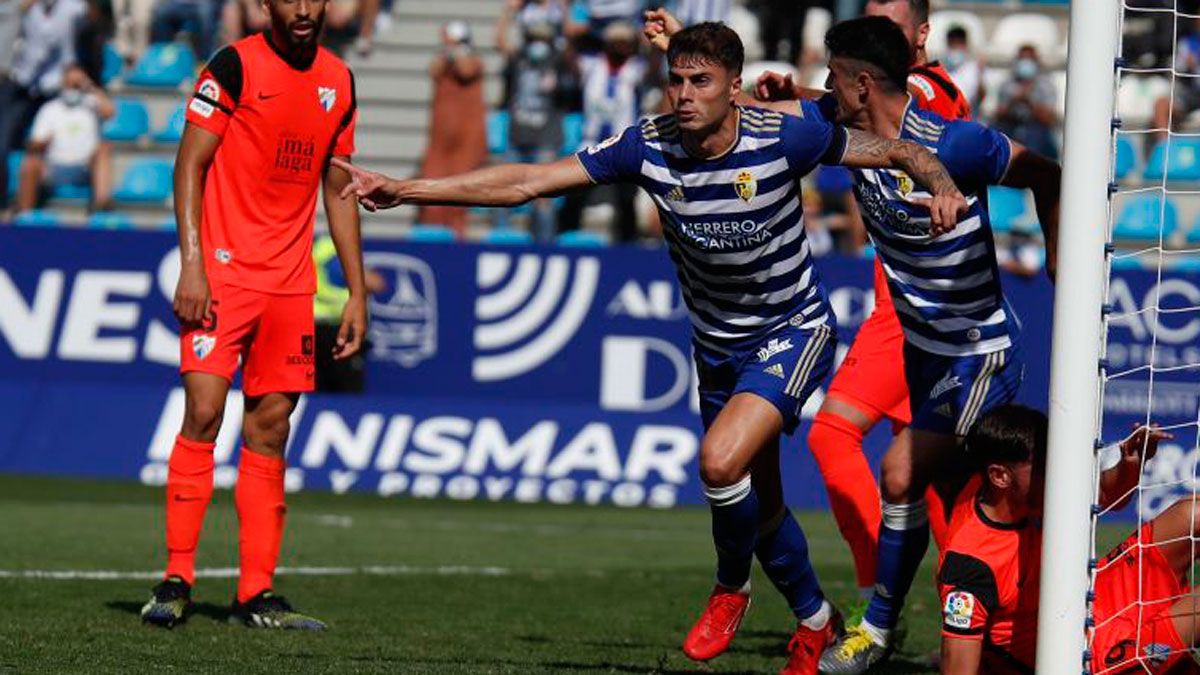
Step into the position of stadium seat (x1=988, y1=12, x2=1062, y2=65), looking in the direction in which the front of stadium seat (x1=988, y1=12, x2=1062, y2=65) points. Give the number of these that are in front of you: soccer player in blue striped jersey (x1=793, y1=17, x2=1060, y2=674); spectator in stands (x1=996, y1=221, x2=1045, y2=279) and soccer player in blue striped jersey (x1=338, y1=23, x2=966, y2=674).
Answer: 3

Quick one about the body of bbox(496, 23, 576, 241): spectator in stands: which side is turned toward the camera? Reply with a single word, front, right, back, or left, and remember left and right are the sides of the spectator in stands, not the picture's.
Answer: front

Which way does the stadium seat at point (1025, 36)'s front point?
toward the camera

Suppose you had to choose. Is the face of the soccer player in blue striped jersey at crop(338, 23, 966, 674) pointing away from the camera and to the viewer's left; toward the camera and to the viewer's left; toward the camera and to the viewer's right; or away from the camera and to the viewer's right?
toward the camera and to the viewer's left

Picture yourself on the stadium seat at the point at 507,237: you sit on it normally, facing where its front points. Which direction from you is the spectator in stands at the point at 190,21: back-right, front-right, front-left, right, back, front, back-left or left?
back-right

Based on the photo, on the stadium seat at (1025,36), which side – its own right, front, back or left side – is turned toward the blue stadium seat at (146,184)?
right

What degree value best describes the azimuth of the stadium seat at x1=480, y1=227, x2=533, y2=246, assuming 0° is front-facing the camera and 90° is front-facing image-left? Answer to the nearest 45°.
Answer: approximately 0°

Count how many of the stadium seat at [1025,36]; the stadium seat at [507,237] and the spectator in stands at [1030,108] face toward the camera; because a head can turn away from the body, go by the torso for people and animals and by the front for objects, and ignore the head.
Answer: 3

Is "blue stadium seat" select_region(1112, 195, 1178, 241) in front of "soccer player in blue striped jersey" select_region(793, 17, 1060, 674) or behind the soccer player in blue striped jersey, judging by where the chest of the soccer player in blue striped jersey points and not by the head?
behind
